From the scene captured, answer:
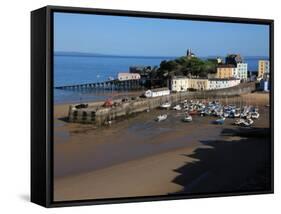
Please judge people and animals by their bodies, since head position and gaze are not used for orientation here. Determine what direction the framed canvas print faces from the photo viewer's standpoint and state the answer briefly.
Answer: facing the viewer and to the right of the viewer
